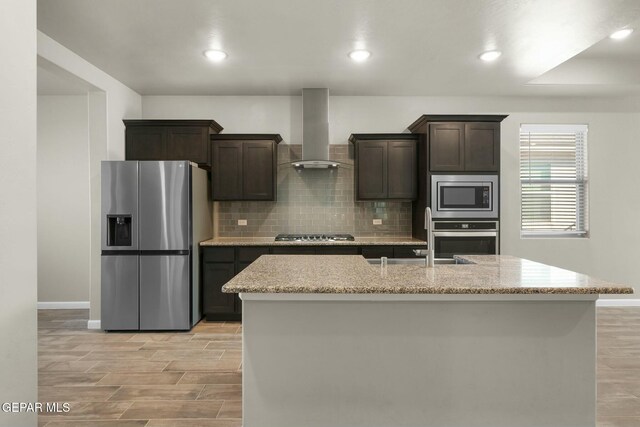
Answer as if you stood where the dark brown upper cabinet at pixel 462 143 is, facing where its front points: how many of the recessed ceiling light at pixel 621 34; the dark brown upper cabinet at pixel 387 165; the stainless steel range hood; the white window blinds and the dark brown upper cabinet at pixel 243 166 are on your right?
3

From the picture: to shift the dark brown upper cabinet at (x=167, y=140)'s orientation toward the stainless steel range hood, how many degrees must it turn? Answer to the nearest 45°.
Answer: approximately 90° to its left

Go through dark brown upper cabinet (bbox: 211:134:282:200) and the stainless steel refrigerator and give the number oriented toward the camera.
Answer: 2

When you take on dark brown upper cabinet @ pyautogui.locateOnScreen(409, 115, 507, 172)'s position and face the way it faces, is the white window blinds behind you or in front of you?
behind

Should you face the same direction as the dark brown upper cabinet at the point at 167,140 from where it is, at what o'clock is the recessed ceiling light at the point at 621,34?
The recessed ceiling light is roughly at 10 o'clock from the dark brown upper cabinet.

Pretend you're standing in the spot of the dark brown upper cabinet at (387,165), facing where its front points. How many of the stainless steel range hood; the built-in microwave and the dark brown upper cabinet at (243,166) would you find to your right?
2

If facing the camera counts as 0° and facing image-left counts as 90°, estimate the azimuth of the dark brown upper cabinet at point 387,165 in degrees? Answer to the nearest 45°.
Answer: approximately 0°

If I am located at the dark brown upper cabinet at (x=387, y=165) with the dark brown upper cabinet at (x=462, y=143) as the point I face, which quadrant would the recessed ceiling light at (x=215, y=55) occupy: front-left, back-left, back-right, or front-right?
back-right
